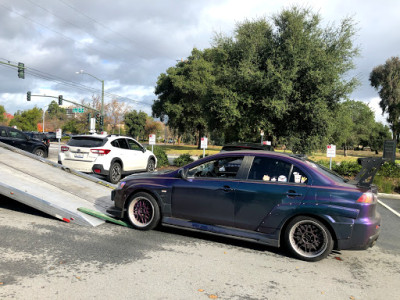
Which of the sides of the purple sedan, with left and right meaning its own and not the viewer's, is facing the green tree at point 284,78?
right

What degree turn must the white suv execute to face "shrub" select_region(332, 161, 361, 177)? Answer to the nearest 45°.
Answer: approximately 45° to its right

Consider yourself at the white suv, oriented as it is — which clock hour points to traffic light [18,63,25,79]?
The traffic light is roughly at 10 o'clock from the white suv.

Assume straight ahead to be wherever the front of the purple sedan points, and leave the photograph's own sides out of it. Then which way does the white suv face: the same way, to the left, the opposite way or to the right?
to the right

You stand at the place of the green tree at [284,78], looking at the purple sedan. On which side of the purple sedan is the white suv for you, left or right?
right

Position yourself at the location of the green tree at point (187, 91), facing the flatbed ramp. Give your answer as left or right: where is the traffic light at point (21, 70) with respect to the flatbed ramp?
right

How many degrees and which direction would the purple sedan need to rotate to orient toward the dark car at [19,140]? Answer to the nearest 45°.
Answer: approximately 45° to its right

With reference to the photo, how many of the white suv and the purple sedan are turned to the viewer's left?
1

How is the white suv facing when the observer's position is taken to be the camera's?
facing away from the viewer and to the right of the viewer

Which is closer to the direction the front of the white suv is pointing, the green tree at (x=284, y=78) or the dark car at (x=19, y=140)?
the green tree

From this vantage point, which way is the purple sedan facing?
to the viewer's left
